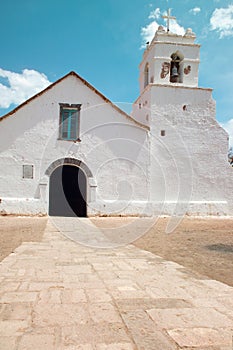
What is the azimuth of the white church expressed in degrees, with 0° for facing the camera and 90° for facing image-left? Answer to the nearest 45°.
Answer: approximately 0°
